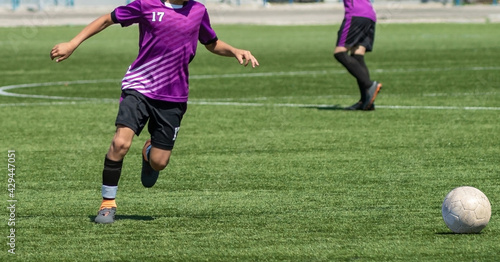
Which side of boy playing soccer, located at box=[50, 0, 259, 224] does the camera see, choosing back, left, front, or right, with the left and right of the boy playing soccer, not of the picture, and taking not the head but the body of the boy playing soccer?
front

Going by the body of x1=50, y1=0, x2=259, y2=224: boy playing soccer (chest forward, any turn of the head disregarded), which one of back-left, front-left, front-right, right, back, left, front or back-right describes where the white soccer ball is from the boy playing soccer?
front-left
